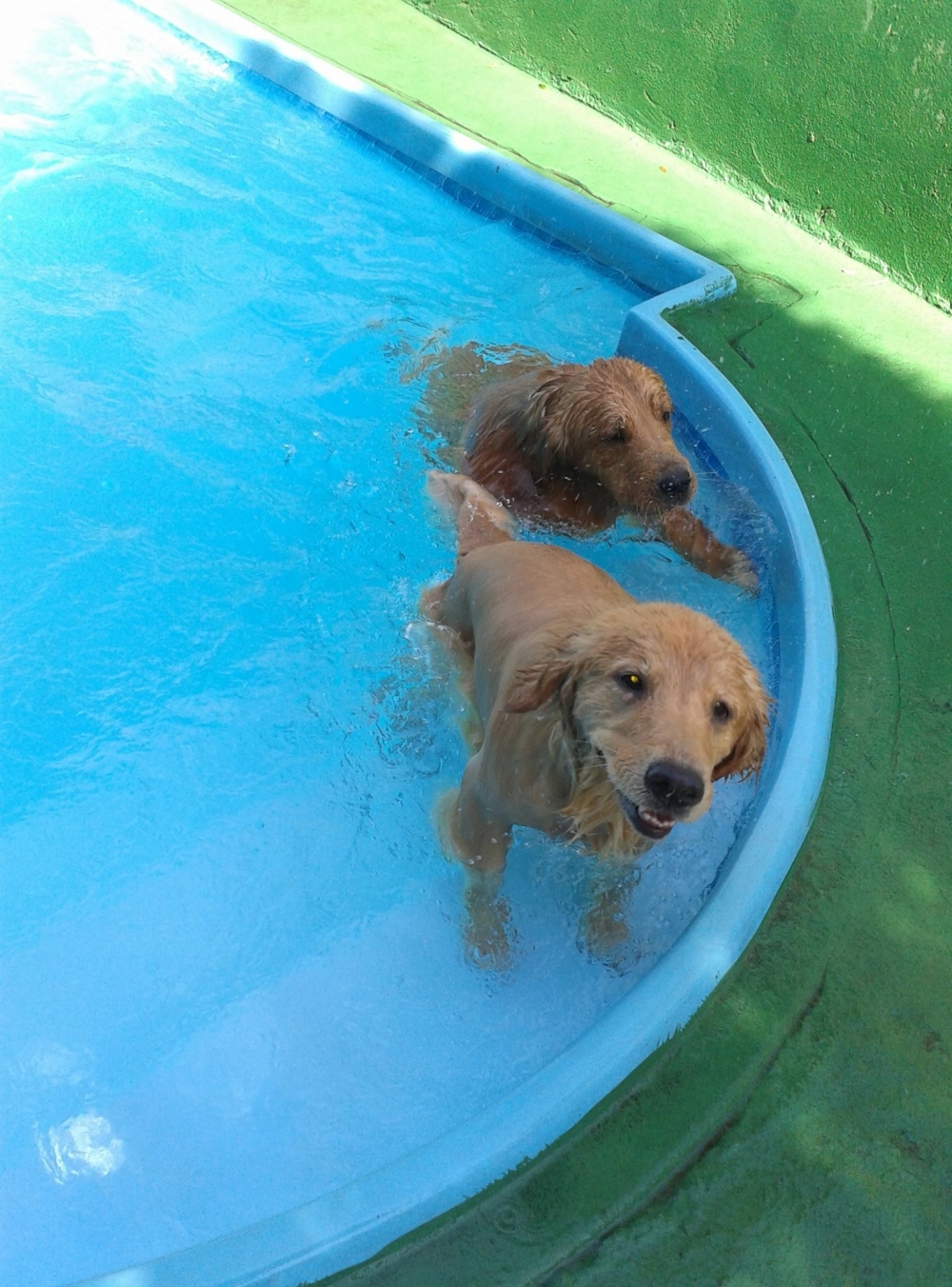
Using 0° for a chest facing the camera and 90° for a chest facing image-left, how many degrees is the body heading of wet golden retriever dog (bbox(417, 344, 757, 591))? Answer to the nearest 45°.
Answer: approximately 315°

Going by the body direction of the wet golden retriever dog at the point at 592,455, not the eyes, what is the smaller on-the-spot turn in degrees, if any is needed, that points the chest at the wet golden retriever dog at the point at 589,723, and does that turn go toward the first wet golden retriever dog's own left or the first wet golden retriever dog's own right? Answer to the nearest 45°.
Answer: approximately 45° to the first wet golden retriever dog's own right

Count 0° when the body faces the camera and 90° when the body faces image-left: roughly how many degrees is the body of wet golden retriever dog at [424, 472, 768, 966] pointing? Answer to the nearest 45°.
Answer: approximately 315°

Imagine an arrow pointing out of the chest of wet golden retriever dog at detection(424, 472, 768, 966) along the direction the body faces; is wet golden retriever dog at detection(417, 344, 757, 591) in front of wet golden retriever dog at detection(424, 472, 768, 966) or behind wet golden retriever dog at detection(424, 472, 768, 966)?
behind
